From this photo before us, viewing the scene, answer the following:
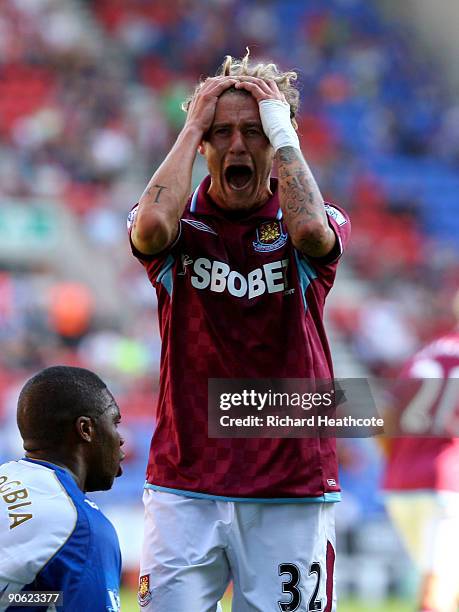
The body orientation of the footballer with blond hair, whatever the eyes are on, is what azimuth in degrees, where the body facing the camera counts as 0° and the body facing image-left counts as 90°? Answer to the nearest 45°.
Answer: approximately 0°
